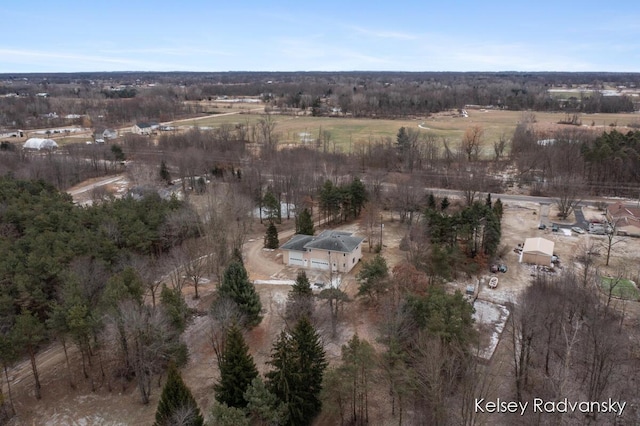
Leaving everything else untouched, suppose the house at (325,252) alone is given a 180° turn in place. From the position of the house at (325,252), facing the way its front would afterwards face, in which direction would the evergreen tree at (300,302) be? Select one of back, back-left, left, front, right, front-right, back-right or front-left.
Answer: back-right

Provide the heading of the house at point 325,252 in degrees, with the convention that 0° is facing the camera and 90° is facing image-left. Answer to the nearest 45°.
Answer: approximately 45°

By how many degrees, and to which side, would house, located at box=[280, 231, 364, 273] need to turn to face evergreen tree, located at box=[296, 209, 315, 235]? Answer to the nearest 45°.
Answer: approximately 135° to its right

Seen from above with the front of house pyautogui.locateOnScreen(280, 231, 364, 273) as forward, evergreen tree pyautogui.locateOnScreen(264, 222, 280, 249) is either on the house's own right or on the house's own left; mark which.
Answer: on the house's own right

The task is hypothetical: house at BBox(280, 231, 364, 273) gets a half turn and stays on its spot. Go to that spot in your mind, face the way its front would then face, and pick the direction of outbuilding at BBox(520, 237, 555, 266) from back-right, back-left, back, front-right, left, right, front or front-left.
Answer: front-right

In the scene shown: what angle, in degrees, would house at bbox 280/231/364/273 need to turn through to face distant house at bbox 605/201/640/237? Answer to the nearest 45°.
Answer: approximately 135° to its left

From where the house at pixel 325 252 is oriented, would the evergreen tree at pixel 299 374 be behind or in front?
in front

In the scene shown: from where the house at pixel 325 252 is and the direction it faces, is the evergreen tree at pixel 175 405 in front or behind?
in front

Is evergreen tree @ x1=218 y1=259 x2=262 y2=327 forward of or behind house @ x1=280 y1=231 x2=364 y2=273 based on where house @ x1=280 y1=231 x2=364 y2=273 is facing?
forward
